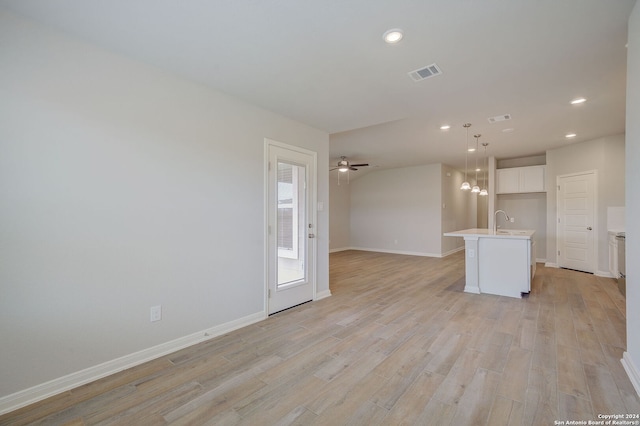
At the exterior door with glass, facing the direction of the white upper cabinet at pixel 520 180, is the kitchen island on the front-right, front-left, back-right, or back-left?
front-right

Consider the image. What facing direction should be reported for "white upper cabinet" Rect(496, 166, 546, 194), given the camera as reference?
facing the viewer

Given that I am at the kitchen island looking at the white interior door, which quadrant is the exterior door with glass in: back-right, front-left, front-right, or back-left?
back-left

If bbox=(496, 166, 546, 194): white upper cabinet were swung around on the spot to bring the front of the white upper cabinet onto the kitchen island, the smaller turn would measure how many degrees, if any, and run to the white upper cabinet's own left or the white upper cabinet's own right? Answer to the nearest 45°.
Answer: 0° — it already faces it

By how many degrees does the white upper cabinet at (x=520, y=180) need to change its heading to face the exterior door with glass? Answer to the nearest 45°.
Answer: approximately 45° to its right
